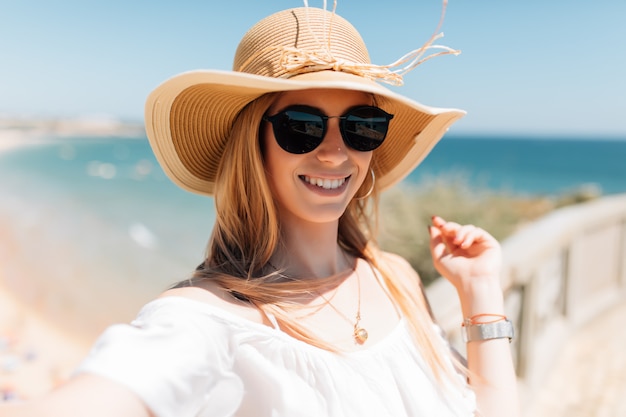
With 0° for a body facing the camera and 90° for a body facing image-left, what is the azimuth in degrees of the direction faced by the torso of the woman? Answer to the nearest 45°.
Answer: approximately 315°

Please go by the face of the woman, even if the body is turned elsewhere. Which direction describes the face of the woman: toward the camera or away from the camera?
toward the camera

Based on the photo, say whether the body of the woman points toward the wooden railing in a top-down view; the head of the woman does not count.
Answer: no
